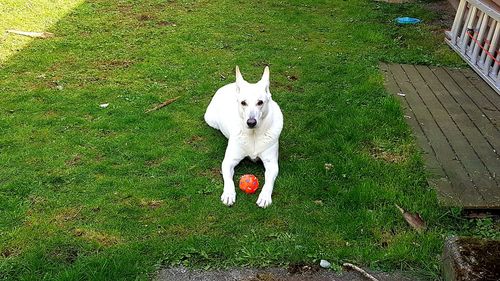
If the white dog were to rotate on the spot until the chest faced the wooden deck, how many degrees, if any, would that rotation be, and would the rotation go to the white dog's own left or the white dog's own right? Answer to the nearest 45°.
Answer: approximately 90° to the white dog's own left

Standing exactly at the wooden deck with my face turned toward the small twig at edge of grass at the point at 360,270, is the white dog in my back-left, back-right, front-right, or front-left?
front-right

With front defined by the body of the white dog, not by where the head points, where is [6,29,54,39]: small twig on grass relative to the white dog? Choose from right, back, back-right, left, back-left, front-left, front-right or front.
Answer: back-right

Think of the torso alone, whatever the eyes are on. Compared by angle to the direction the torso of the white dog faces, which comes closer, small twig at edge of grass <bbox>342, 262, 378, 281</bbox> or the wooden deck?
the small twig at edge of grass

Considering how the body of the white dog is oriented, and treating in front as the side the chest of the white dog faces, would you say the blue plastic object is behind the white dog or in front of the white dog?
behind

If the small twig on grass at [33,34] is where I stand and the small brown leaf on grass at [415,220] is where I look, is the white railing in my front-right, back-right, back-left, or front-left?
front-left

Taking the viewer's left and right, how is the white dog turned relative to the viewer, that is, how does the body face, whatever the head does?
facing the viewer

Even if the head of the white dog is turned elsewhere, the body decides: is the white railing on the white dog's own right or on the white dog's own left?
on the white dog's own left

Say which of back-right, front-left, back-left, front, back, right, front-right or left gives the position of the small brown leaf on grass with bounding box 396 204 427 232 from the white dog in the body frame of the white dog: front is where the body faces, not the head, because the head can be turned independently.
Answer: front-left

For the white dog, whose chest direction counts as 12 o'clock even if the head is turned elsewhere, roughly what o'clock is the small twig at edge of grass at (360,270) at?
The small twig at edge of grass is roughly at 11 o'clock from the white dog.

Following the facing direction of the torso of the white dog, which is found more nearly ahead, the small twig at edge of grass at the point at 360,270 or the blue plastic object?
the small twig at edge of grass

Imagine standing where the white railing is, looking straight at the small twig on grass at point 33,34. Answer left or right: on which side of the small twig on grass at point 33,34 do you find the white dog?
left
